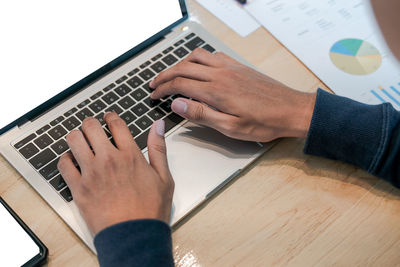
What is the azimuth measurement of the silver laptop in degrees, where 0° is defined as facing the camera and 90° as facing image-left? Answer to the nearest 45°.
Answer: approximately 315°
